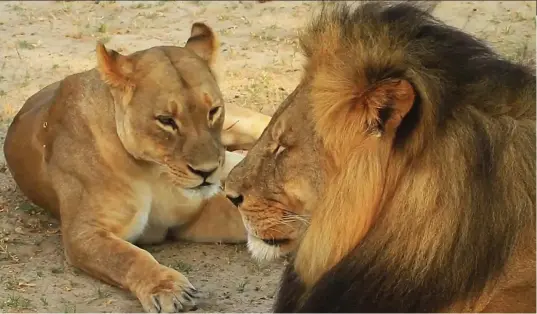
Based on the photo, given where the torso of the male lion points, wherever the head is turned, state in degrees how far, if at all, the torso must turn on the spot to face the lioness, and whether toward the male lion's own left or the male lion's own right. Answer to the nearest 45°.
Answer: approximately 45° to the male lion's own right

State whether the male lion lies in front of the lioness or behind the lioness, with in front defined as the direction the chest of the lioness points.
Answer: in front

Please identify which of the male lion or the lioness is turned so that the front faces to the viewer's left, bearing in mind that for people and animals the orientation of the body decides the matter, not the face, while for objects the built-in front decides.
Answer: the male lion

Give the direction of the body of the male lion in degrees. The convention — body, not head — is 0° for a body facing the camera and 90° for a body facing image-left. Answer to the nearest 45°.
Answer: approximately 90°

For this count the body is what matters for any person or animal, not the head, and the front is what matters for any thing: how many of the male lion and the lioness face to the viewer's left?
1

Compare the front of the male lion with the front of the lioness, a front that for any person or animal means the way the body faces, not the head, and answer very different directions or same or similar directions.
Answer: very different directions

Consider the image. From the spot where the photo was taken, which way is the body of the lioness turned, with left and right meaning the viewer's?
facing the viewer and to the right of the viewer
